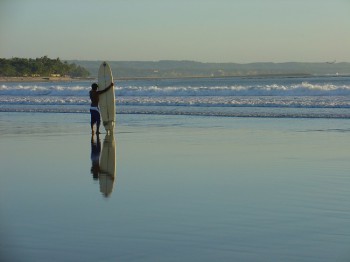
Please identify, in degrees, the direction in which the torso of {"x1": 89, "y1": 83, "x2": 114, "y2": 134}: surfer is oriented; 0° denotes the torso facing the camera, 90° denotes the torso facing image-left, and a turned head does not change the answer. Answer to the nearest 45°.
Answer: approximately 225°
